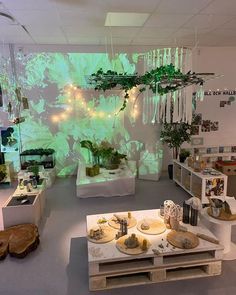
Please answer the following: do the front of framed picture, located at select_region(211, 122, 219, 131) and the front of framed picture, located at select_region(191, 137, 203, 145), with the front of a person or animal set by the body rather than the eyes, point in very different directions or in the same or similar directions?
same or similar directions

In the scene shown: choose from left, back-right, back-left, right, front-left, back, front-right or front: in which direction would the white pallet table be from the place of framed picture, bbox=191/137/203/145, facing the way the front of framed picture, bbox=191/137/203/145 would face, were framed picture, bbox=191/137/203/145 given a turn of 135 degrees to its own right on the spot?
back-left

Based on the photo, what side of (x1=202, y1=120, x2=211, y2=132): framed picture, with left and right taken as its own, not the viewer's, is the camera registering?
front

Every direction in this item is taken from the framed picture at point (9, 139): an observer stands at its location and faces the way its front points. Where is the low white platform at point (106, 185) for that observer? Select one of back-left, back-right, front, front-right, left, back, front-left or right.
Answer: front-left

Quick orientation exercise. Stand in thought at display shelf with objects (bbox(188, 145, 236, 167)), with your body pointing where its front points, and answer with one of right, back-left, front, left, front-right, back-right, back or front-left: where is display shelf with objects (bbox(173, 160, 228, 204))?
front

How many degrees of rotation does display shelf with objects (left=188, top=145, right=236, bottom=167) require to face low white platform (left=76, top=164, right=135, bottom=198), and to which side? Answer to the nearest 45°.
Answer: approximately 45° to its right

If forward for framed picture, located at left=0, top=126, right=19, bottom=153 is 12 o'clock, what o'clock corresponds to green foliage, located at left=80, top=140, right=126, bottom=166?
The green foliage is roughly at 10 o'clock from the framed picture.

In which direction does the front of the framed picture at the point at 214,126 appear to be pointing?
toward the camera

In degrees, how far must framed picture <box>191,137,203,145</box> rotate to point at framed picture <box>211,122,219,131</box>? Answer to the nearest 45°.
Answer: approximately 135° to its left

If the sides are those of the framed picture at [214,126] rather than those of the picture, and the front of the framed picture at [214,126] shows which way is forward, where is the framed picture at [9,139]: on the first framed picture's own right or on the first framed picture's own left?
on the first framed picture's own right

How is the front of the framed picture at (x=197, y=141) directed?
toward the camera

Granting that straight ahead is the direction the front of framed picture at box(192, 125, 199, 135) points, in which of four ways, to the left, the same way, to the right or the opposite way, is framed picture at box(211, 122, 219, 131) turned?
the same way

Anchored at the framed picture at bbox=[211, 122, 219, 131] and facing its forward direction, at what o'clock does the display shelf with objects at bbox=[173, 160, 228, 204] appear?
The display shelf with objects is roughly at 12 o'clock from the framed picture.

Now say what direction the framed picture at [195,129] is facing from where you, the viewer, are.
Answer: facing the viewer

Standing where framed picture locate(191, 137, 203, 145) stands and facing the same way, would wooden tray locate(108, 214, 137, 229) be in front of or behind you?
in front
